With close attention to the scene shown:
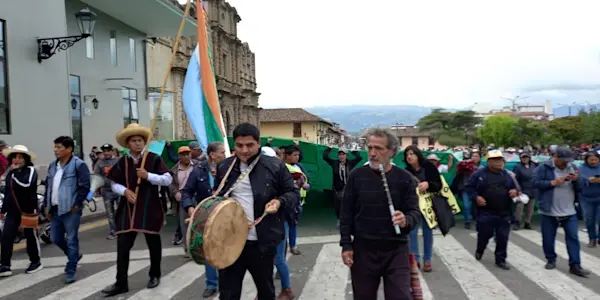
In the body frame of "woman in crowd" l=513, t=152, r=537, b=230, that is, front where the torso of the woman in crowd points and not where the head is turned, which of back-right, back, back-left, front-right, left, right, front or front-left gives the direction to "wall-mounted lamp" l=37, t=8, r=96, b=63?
right

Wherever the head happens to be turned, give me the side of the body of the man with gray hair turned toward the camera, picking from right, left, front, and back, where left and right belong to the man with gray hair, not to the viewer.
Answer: front

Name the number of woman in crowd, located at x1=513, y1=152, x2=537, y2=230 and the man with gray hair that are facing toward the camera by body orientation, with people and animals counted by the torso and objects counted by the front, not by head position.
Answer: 2

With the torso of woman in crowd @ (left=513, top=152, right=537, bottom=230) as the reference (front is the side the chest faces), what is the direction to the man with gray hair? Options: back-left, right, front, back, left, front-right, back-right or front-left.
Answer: front

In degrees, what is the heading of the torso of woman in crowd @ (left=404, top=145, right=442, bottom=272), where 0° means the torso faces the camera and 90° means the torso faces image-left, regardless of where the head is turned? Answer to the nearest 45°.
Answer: approximately 45°

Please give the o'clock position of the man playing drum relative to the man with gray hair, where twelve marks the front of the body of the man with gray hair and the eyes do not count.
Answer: The man playing drum is roughly at 3 o'clock from the man with gray hair.

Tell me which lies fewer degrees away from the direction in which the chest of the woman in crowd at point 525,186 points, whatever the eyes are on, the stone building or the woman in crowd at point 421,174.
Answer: the woman in crowd

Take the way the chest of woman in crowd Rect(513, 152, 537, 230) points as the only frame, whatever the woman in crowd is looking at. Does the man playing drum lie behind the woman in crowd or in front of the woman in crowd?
in front

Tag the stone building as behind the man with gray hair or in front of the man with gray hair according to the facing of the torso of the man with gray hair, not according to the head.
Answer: behind

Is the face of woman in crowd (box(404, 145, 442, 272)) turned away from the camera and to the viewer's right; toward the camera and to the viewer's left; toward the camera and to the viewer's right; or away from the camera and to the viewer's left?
toward the camera and to the viewer's left

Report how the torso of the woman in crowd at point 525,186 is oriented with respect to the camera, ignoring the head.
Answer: toward the camera

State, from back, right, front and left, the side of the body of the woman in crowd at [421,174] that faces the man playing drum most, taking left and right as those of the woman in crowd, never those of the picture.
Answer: front
